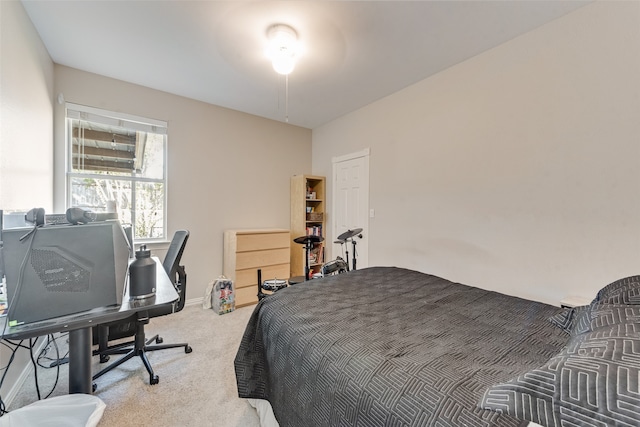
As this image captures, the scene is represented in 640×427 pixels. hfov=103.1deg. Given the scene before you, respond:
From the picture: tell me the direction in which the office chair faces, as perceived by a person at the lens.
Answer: facing to the left of the viewer

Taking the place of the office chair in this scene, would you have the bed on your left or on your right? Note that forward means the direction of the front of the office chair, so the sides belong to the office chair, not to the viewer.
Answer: on your left

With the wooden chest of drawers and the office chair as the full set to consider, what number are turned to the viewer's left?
1

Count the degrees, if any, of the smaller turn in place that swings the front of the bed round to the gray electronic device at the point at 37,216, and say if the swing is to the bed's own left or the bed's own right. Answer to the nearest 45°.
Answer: approximately 45° to the bed's own left

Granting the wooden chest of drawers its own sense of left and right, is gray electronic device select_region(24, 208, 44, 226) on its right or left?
on its right

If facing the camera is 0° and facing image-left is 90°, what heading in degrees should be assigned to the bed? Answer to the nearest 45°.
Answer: approximately 135°

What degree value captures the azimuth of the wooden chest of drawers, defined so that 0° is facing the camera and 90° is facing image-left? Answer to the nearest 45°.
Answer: approximately 315°

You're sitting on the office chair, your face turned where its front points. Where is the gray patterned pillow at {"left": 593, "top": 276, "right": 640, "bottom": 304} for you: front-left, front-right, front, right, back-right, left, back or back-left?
back-left

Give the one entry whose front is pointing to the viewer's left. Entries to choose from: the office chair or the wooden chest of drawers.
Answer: the office chair
